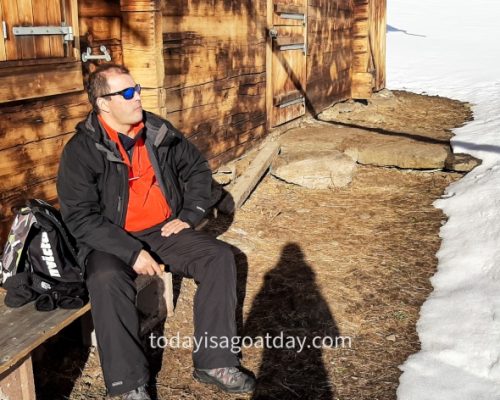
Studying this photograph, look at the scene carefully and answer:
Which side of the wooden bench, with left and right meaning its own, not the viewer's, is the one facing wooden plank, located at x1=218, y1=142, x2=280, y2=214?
left

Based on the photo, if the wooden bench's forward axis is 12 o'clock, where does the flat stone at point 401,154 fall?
The flat stone is roughly at 9 o'clock from the wooden bench.

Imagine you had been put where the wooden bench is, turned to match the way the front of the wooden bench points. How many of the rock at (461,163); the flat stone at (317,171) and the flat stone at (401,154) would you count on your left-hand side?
3

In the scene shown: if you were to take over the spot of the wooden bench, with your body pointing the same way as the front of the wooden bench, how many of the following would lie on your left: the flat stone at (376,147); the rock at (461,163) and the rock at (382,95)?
3

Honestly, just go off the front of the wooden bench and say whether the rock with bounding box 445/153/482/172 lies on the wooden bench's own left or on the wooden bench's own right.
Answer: on the wooden bench's own left

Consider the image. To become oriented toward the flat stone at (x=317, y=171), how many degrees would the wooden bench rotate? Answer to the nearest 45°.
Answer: approximately 90° to its left

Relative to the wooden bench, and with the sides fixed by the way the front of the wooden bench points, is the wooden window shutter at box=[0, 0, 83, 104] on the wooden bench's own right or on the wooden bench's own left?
on the wooden bench's own left

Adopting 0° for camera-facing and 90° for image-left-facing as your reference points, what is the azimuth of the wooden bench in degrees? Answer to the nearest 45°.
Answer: approximately 315°
